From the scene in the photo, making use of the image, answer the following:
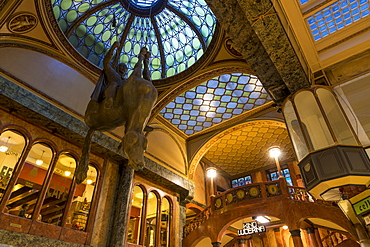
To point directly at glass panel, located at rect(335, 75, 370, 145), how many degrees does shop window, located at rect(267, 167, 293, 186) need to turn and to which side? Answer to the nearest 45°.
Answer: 0° — it already faces it

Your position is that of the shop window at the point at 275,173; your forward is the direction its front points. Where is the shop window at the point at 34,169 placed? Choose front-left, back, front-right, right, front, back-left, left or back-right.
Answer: front-right

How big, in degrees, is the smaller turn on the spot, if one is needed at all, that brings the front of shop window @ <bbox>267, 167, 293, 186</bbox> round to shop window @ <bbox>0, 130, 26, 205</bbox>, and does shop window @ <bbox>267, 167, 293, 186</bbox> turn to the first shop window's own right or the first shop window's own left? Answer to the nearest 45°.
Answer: approximately 45° to the first shop window's own right

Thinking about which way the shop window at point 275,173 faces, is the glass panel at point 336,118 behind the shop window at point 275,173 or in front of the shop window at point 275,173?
in front

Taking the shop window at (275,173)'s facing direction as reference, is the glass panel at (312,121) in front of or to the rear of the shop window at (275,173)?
in front

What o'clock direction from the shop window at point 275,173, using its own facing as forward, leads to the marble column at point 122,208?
The marble column is roughly at 1 o'clock from the shop window.

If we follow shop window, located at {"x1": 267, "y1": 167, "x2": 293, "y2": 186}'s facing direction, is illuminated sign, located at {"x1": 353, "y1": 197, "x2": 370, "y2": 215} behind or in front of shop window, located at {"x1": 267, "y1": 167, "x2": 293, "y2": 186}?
in front

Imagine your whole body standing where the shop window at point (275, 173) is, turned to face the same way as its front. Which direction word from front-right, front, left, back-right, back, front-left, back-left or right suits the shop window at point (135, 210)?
front-right

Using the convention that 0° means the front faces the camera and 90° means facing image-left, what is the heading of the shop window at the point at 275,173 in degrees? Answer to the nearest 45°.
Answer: approximately 0°

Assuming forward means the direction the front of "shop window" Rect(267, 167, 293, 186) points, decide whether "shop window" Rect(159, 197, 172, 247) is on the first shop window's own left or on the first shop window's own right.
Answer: on the first shop window's own right
